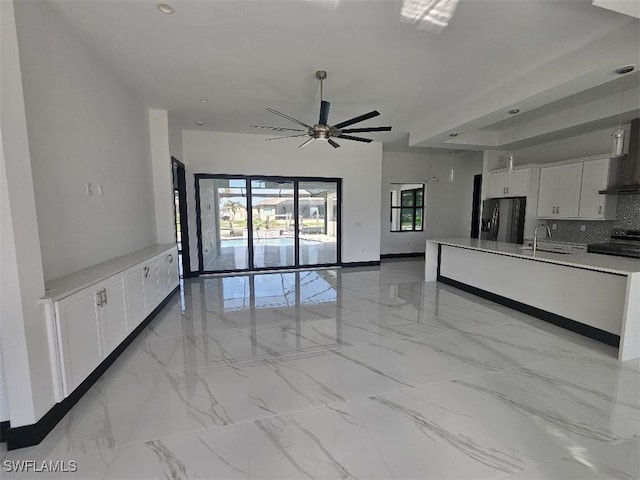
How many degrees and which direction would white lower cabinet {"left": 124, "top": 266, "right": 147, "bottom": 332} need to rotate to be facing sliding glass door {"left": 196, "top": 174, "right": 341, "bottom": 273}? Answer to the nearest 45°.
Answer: approximately 90° to its left

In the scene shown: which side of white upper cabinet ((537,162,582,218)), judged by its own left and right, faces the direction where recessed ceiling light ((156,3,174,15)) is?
front

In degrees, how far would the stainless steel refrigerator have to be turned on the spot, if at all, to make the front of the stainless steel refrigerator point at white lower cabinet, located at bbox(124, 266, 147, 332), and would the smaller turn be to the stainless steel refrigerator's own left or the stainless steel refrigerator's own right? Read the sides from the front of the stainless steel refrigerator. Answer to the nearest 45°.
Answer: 0° — it already faces it

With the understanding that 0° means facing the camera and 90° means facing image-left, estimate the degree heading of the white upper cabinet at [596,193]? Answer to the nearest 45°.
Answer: approximately 45°

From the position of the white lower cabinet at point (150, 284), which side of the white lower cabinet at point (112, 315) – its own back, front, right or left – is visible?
left

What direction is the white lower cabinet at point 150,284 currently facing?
to the viewer's right

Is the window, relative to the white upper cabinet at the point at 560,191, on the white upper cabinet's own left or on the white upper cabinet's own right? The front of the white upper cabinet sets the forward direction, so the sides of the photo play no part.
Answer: on the white upper cabinet's own right

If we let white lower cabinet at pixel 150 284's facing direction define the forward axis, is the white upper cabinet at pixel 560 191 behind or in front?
in front

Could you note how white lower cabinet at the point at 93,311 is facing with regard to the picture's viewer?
facing the viewer and to the right of the viewer

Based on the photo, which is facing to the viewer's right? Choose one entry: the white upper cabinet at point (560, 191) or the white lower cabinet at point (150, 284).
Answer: the white lower cabinet

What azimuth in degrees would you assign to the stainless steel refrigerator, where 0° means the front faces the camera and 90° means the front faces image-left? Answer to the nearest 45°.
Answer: approximately 45°

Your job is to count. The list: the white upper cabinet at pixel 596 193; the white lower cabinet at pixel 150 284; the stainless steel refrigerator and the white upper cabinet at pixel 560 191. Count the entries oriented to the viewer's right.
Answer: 1

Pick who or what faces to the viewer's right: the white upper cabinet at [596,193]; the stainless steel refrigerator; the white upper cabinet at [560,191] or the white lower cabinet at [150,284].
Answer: the white lower cabinet

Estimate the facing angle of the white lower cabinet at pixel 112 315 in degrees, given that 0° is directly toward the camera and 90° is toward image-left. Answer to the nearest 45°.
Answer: approximately 315°
